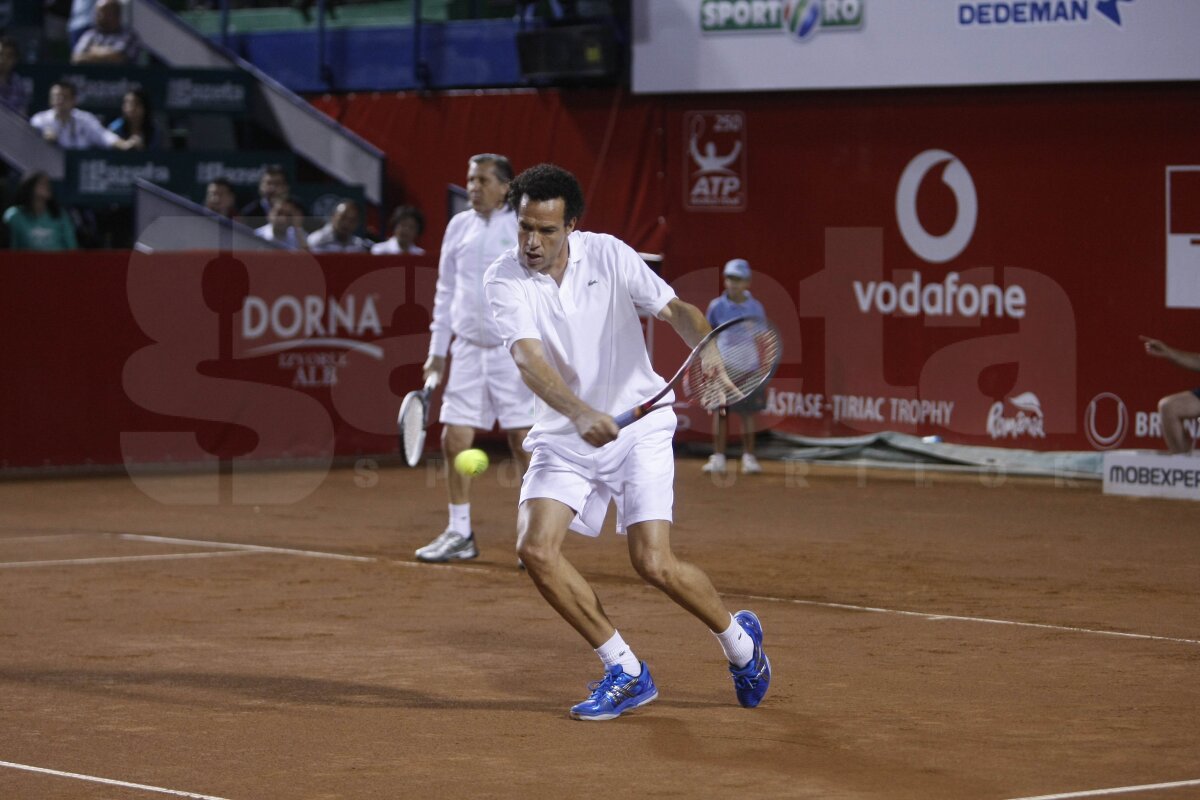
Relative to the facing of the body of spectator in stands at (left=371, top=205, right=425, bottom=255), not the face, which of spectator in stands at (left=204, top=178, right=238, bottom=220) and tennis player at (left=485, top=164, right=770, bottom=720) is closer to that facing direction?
the tennis player

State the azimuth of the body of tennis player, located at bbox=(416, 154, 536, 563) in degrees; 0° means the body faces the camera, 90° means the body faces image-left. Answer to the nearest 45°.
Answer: approximately 45°

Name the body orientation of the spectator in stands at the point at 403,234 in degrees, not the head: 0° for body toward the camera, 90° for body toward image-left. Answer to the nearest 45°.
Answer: approximately 0°

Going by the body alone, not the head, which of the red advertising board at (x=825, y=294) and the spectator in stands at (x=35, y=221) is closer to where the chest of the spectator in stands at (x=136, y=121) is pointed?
the spectator in stands

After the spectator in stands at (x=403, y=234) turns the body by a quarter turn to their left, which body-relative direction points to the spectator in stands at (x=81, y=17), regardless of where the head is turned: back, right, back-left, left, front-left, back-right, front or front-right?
back-left

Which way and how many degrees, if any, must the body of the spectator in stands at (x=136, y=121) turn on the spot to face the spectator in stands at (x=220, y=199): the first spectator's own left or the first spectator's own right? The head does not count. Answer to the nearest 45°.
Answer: approximately 90° to the first spectator's own left

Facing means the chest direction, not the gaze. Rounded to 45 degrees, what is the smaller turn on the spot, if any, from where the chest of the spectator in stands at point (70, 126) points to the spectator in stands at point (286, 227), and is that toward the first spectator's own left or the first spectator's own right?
approximately 45° to the first spectator's own left

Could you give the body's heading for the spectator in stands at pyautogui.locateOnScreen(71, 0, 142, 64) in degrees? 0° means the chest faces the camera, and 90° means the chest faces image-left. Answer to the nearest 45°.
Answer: approximately 0°
